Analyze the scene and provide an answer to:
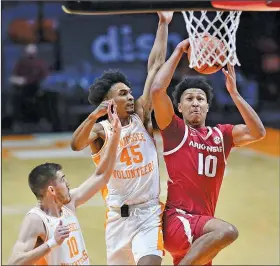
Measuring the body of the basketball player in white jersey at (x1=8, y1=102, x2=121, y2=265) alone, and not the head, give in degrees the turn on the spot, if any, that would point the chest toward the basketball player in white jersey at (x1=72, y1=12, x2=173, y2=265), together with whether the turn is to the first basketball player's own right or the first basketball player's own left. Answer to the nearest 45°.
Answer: approximately 90° to the first basketball player's own left

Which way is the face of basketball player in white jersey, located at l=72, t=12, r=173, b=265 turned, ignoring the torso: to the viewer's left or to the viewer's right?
to the viewer's right

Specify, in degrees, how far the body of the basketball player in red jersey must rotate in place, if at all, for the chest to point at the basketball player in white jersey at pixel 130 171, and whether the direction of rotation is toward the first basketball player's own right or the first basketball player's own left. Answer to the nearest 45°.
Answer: approximately 135° to the first basketball player's own right

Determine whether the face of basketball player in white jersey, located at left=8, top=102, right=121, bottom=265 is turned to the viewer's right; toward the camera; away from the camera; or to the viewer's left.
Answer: to the viewer's right

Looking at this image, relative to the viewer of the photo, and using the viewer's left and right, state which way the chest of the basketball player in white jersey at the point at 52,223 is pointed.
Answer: facing the viewer and to the right of the viewer

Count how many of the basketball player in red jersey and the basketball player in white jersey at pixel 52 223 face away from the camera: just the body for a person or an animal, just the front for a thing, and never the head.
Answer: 0

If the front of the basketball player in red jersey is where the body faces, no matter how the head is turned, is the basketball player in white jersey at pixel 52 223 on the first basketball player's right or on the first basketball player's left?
on the first basketball player's right

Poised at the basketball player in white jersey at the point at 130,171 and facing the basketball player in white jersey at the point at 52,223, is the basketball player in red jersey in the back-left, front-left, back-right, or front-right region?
back-left
